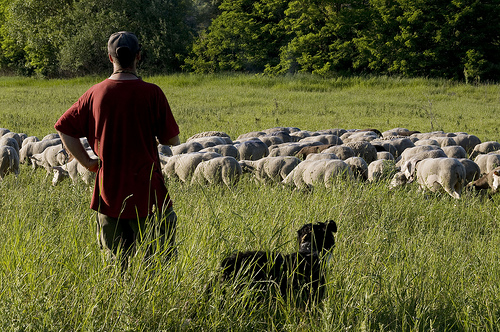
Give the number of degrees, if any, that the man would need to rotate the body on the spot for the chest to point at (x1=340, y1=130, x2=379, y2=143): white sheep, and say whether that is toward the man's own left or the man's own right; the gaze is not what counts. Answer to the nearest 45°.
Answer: approximately 45° to the man's own right

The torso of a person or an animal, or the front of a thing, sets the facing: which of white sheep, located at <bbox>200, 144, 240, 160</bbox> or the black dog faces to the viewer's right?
the black dog

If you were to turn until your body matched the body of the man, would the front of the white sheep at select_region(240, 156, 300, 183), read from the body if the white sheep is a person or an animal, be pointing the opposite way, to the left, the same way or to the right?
to the left

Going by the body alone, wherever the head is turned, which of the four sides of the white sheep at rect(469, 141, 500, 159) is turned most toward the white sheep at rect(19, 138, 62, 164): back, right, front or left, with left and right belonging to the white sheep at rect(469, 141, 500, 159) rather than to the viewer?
front

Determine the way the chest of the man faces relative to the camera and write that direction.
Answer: away from the camera

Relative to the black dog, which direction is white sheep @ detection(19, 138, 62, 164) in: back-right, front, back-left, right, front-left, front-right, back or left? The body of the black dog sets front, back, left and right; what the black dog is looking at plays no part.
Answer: back-left

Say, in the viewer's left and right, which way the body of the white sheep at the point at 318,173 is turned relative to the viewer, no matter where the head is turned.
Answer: facing to the left of the viewer

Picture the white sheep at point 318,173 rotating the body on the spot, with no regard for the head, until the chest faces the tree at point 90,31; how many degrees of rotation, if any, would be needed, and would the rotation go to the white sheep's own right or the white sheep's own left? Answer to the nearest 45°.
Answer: approximately 45° to the white sheep's own right

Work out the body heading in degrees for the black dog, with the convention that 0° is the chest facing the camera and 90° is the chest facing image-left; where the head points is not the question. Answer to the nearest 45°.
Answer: approximately 270°

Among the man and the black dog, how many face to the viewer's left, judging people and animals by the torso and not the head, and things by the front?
0

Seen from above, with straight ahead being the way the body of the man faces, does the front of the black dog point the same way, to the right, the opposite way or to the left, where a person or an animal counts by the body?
to the right

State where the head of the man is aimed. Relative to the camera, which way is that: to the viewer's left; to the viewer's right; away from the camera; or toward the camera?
away from the camera

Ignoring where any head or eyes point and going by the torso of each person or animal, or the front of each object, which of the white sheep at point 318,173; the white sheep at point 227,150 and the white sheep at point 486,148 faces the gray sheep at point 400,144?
the white sheep at point 486,148

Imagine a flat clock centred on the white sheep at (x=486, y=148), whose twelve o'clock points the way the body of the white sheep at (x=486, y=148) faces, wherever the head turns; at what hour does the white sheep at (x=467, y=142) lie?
the white sheep at (x=467, y=142) is roughly at 2 o'clock from the white sheep at (x=486, y=148).

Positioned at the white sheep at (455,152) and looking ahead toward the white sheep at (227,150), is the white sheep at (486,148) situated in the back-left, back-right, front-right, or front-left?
back-right
